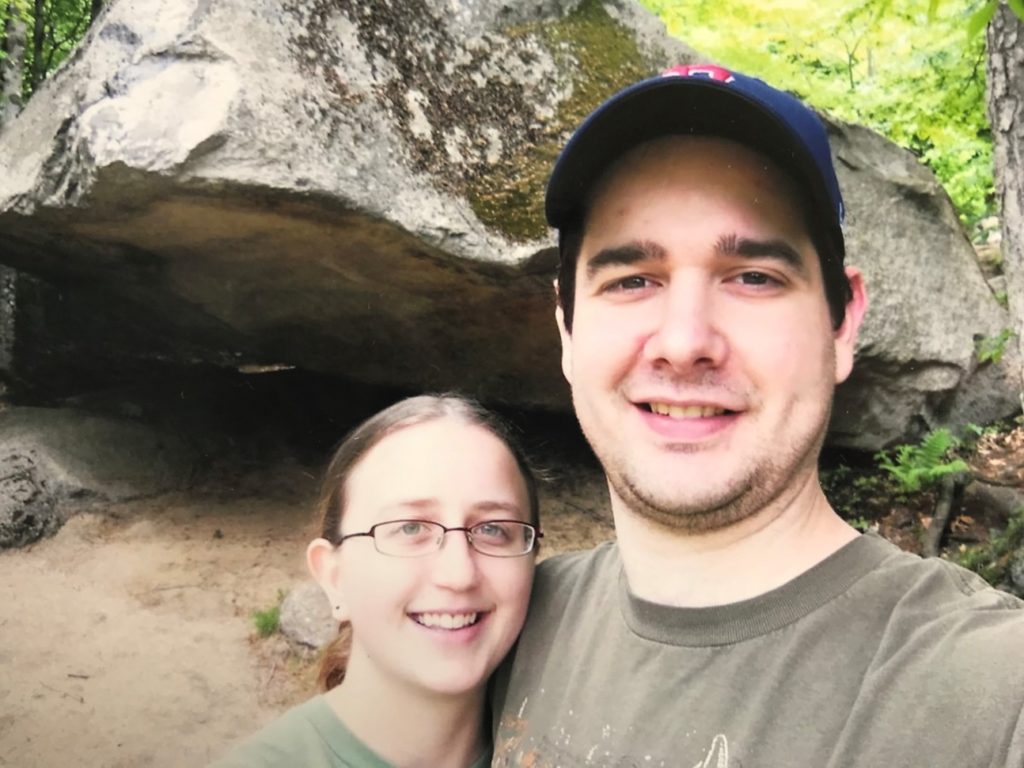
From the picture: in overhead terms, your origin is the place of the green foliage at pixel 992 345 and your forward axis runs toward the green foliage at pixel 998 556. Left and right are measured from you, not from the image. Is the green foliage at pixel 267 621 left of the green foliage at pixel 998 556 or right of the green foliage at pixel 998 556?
right

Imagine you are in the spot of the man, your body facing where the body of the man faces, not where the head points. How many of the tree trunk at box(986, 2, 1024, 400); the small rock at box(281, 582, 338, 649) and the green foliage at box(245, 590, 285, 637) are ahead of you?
0

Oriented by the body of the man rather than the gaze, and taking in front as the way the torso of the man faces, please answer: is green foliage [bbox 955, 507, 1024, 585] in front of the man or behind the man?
behind

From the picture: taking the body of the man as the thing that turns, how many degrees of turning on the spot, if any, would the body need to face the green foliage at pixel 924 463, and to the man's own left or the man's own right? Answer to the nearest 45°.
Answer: approximately 180°

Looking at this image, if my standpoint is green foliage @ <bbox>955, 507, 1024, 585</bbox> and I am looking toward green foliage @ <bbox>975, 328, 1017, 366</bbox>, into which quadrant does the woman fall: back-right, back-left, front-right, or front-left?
back-left

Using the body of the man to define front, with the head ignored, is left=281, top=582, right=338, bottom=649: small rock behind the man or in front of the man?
behind

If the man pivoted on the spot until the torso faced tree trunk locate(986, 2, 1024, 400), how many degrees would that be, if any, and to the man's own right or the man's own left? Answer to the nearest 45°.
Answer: approximately 180°

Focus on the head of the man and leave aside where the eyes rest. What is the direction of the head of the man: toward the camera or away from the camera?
toward the camera

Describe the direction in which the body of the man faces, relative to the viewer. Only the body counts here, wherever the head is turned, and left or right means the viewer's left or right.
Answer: facing the viewer

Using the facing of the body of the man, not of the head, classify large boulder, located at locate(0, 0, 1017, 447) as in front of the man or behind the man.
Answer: behind

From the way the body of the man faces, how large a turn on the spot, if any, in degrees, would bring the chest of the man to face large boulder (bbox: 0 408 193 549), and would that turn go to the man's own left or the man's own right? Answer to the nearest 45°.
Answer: approximately 135° to the man's own right

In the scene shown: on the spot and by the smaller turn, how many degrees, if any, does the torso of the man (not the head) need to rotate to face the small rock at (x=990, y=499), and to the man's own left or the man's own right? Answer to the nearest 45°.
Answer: approximately 180°
